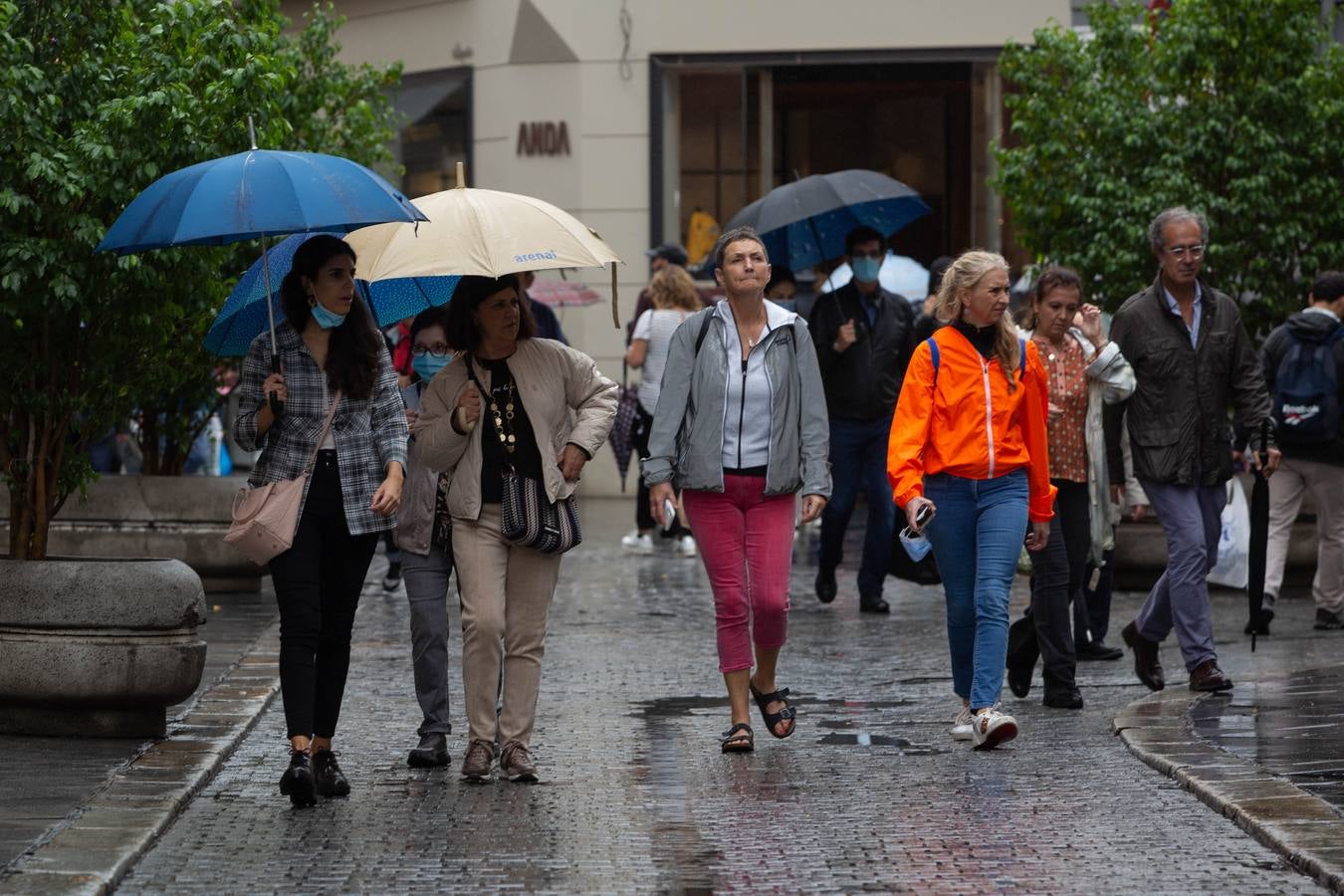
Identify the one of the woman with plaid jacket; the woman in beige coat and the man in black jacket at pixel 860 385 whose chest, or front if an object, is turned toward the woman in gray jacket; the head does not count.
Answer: the man in black jacket

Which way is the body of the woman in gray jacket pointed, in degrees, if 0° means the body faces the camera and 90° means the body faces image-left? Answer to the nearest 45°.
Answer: approximately 0°

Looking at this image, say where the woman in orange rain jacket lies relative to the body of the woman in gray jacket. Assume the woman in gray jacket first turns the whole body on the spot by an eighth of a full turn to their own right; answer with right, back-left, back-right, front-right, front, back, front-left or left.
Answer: back-left

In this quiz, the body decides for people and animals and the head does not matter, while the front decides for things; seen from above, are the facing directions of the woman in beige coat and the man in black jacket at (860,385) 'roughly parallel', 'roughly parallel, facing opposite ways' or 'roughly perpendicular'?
roughly parallel

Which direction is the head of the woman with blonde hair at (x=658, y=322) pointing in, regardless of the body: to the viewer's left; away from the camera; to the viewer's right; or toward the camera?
away from the camera

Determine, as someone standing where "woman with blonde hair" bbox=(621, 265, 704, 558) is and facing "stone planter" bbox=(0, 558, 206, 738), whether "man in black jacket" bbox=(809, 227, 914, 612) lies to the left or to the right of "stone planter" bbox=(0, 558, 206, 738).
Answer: left

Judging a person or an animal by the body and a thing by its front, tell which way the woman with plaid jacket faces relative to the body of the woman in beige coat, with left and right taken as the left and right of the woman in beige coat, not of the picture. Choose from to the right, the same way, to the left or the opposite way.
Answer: the same way

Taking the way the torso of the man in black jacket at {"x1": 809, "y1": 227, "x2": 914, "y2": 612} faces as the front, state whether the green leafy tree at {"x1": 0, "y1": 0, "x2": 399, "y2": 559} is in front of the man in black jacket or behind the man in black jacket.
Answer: in front

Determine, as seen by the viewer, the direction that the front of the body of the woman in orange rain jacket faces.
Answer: toward the camera

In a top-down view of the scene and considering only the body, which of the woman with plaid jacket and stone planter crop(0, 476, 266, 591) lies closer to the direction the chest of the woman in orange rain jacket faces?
the woman with plaid jacket

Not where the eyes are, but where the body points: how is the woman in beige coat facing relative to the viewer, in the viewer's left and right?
facing the viewer

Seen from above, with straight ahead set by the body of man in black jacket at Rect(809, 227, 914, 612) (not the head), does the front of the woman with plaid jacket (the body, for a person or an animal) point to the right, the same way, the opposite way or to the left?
the same way

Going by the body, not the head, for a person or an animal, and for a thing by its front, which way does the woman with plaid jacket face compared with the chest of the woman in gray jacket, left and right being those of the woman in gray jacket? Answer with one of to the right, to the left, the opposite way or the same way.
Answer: the same way

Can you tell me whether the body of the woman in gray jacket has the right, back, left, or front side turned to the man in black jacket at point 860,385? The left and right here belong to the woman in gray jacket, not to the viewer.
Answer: back

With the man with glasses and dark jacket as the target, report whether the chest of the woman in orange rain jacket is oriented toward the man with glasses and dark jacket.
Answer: no

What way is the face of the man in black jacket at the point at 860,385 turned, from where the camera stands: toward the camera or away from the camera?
toward the camera

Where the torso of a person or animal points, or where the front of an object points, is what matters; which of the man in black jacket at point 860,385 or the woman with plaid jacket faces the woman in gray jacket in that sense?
the man in black jacket

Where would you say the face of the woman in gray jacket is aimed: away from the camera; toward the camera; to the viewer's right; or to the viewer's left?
toward the camera

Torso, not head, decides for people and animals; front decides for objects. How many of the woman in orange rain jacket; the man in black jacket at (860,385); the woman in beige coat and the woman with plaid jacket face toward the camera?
4
